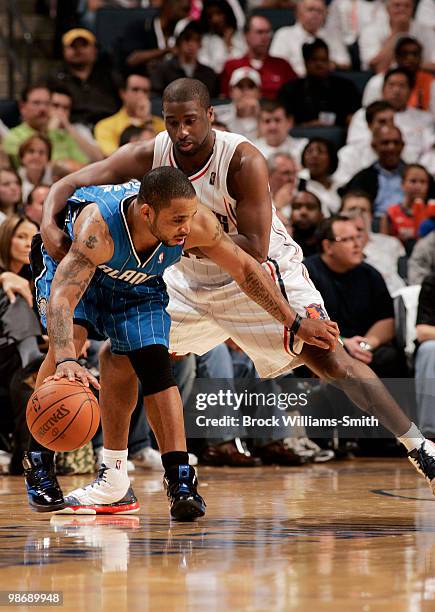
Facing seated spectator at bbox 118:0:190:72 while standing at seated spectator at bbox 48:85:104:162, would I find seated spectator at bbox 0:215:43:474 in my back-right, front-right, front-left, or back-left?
back-right

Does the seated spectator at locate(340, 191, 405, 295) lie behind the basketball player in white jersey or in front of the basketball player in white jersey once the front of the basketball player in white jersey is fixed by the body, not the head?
behind

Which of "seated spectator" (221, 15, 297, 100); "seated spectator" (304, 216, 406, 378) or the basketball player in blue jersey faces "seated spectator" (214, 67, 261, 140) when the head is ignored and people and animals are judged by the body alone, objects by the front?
"seated spectator" (221, 15, 297, 100)

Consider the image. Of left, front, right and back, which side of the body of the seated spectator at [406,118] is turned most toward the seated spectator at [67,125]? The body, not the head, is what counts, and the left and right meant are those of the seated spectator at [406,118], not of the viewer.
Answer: right

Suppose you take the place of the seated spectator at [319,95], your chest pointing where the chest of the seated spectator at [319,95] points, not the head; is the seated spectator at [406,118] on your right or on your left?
on your left

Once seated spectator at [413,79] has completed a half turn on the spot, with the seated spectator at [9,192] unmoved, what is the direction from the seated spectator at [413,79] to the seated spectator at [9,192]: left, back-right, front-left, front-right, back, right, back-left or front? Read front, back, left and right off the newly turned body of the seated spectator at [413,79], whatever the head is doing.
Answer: back-left

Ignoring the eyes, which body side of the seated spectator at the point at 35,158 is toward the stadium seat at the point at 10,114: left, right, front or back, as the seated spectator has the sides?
back

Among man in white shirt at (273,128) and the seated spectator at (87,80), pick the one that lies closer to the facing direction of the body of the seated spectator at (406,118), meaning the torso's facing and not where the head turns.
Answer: the man in white shirt

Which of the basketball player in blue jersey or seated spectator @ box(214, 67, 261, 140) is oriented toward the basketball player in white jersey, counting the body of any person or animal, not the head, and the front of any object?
the seated spectator

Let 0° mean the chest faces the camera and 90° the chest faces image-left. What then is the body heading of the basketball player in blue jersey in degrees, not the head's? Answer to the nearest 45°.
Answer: approximately 315°
